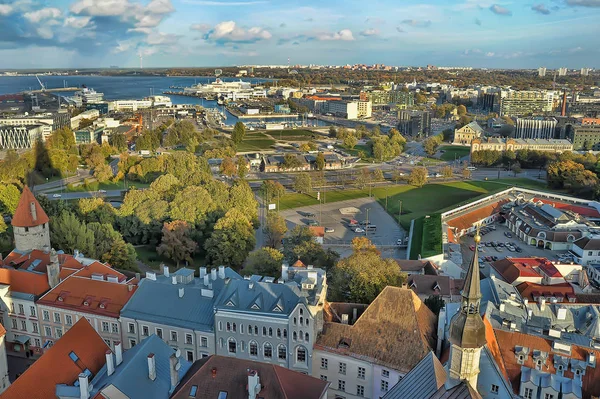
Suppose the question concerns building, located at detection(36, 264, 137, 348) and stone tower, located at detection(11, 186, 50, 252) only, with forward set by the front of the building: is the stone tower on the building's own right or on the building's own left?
on the building's own right

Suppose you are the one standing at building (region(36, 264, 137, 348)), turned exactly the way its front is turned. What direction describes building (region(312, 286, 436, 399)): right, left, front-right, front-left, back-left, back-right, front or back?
left

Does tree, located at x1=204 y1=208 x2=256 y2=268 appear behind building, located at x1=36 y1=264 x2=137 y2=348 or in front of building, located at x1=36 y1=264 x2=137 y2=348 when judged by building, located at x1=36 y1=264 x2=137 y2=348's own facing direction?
behind

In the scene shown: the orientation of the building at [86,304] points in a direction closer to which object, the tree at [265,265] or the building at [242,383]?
the building

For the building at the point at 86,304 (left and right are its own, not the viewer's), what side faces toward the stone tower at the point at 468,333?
left

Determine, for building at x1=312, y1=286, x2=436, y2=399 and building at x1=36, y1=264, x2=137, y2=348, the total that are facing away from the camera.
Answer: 0

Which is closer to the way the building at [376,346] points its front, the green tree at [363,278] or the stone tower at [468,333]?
the stone tower

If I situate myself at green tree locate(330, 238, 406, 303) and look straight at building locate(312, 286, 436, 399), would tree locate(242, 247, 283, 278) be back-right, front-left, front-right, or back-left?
back-right

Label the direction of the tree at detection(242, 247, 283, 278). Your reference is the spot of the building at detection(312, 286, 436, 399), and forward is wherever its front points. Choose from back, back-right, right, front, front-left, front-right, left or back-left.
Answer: right

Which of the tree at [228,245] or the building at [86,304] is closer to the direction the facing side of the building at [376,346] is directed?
the building

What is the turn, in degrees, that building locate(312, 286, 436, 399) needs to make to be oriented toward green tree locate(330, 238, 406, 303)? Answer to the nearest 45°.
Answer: approximately 135° to its right

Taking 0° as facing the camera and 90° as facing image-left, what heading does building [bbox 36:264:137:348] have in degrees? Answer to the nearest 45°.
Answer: approximately 45°

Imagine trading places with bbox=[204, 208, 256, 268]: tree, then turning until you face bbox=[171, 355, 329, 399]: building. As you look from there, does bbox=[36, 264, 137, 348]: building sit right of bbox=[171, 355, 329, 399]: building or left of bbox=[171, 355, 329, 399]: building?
right
